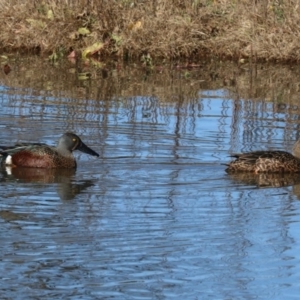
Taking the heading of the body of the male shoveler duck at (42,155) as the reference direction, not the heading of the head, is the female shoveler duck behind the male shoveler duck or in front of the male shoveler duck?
in front

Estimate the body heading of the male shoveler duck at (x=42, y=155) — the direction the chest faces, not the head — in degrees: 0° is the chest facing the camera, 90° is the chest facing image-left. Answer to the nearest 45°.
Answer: approximately 270°
